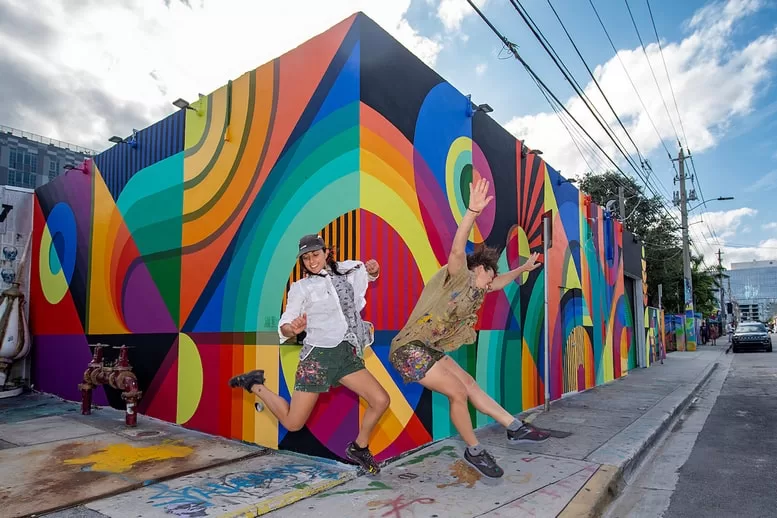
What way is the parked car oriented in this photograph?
toward the camera

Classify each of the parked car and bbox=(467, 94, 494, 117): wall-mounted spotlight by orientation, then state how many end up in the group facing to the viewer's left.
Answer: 0

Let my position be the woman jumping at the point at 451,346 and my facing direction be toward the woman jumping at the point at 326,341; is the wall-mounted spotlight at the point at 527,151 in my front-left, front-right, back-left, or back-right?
back-right

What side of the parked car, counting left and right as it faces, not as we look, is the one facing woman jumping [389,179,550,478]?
front

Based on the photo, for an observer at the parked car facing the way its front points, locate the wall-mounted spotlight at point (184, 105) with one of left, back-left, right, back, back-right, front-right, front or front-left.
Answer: front

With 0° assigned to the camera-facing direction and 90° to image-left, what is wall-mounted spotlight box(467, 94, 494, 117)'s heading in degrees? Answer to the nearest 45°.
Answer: approximately 315°

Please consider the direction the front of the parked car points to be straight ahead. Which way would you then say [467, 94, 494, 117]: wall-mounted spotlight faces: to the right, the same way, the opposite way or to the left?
to the left

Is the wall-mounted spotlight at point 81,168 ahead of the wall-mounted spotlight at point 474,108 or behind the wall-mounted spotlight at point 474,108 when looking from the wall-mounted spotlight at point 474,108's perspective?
behind

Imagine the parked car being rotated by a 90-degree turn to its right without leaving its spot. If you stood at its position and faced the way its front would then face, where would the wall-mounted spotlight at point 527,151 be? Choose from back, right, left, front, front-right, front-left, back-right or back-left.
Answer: left

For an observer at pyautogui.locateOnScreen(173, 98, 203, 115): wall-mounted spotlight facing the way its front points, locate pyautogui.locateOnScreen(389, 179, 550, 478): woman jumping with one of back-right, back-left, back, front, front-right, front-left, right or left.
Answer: left

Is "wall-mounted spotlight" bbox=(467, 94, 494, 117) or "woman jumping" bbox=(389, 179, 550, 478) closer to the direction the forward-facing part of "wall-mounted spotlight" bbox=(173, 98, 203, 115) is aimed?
the woman jumping

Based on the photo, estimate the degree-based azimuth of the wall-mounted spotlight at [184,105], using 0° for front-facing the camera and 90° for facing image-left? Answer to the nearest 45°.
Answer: approximately 45°

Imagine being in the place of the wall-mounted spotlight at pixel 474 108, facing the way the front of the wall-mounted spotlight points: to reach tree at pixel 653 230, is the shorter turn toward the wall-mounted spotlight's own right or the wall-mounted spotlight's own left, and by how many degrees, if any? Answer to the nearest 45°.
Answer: approximately 135° to the wall-mounted spotlight's own left
